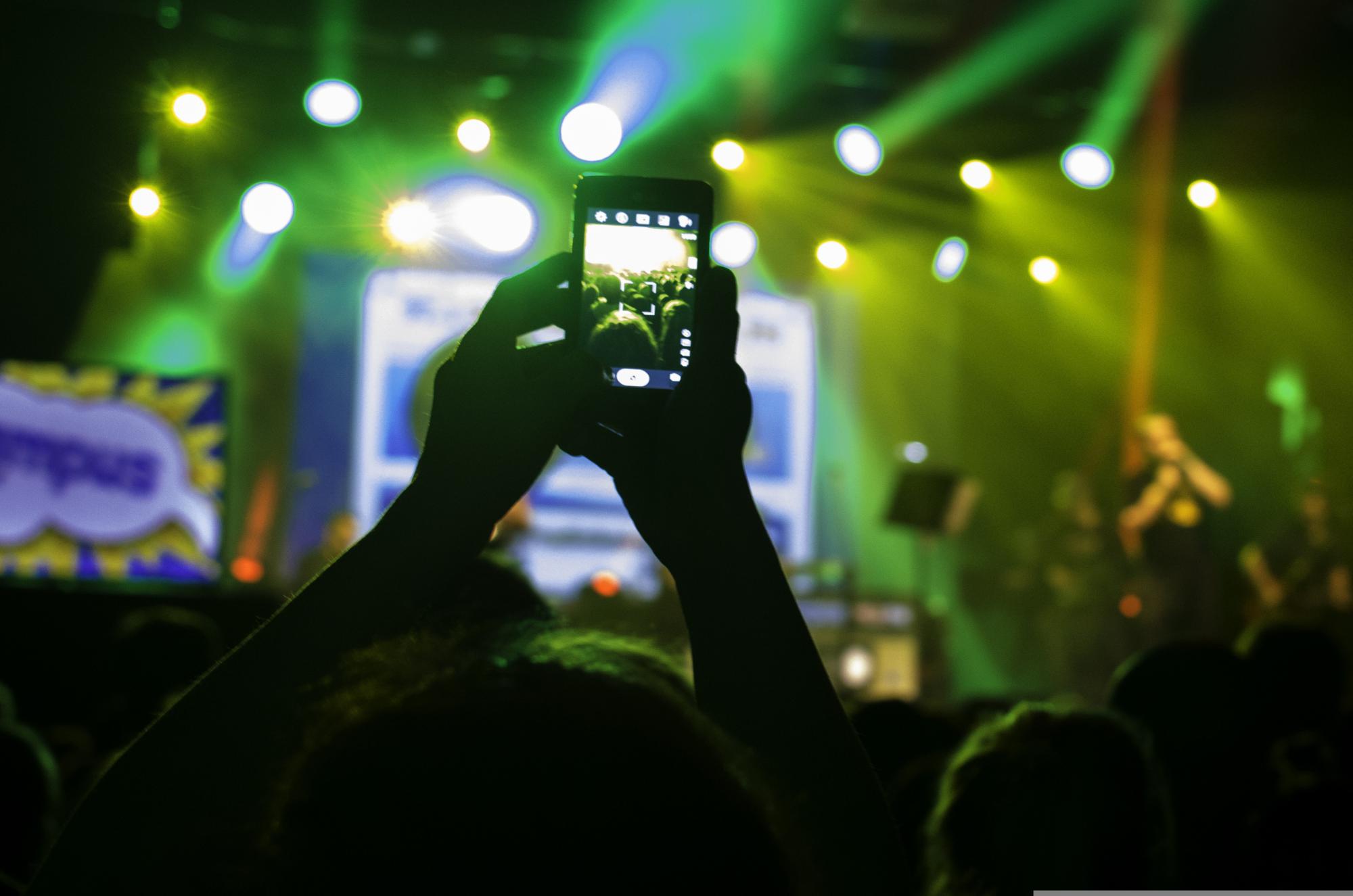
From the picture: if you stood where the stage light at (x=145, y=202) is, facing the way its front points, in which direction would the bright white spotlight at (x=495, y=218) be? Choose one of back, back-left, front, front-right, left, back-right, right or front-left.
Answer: back-left

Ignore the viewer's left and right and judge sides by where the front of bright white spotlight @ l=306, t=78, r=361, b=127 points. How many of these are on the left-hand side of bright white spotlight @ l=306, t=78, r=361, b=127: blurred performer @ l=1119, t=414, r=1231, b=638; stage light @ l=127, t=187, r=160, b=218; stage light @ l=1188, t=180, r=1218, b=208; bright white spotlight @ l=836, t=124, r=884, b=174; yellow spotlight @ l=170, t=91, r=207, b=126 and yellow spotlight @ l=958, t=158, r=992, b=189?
4

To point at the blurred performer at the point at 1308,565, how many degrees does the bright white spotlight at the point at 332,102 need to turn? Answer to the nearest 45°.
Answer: approximately 90° to its left

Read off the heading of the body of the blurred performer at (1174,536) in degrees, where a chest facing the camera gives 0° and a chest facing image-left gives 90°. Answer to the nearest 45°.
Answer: approximately 0°

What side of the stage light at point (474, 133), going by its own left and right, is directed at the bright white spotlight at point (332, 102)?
right
